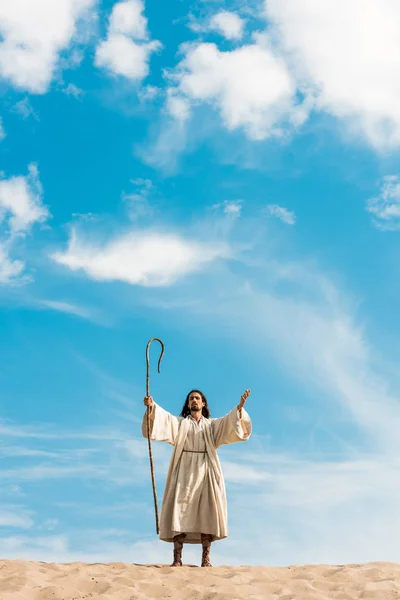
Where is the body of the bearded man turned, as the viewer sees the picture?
toward the camera
